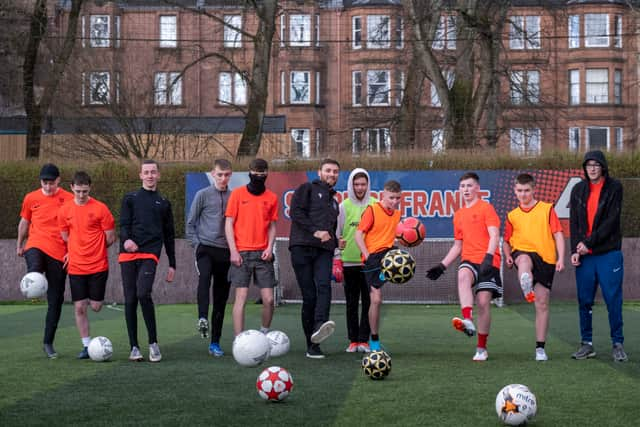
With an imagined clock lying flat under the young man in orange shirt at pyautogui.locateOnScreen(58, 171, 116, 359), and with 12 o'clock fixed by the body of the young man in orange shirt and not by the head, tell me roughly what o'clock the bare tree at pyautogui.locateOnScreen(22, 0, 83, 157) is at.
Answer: The bare tree is roughly at 6 o'clock from the young man in orange shirt.

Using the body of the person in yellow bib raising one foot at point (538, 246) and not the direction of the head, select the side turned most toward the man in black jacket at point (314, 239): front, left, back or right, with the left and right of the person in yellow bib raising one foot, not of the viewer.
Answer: right

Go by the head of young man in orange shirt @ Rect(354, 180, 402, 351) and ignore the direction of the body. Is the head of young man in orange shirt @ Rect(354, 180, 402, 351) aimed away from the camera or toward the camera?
toward the camera

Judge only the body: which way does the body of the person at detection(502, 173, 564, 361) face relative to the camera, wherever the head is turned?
toward the camera

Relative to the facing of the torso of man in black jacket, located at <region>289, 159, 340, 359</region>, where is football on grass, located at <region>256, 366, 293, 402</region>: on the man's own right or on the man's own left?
on the man's own right

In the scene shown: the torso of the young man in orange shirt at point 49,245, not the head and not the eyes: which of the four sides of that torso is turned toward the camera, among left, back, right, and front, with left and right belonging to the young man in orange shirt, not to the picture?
front

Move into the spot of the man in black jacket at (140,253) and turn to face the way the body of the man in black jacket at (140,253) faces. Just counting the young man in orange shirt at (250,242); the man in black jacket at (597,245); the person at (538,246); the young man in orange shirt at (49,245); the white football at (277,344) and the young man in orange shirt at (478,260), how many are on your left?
5

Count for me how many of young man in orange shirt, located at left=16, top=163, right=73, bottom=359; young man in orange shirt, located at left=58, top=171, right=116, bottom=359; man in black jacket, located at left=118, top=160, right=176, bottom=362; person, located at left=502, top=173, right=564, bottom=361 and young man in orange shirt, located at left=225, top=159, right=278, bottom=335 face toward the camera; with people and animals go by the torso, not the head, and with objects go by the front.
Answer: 5

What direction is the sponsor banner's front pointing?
toward the camera

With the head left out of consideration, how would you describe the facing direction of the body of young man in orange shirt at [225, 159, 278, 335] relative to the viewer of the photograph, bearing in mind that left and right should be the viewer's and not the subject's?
facing the viewer

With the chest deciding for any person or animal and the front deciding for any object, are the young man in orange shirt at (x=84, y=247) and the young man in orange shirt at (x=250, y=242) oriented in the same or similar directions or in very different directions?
same or similar directions

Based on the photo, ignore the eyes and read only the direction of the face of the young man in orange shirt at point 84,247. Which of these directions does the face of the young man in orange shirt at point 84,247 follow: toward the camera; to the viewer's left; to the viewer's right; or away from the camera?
toward the camera

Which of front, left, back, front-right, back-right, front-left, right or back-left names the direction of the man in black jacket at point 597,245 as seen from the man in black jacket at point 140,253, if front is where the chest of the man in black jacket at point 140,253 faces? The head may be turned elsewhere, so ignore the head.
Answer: left

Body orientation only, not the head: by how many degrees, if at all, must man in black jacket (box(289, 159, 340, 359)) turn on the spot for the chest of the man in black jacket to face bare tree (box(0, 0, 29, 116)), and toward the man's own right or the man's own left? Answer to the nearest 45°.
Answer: approximately 180°
